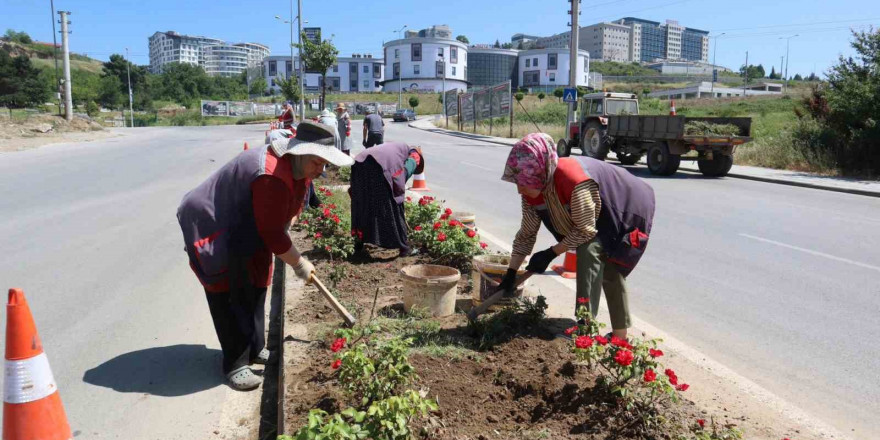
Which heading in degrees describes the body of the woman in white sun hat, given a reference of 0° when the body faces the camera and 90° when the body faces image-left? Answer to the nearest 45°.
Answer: approximately 270°

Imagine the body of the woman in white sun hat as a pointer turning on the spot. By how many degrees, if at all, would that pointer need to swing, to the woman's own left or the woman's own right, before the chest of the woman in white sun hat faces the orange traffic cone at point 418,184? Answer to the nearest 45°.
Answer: approximately 90° to the woman's own left

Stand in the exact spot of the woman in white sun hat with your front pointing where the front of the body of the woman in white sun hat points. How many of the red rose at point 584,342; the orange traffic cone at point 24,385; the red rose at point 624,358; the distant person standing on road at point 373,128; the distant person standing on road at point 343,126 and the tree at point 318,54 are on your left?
3

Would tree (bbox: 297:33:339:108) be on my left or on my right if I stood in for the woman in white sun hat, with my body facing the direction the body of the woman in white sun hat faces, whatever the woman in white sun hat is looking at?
on my left

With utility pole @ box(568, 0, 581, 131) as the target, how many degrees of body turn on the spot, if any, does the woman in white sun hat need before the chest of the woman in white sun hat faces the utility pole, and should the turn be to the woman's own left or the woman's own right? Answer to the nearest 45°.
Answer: approximately 45° to the woman's own left

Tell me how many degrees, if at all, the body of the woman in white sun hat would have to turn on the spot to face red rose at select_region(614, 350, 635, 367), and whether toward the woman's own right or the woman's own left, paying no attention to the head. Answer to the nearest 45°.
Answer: approximately 45° to the woman's own right

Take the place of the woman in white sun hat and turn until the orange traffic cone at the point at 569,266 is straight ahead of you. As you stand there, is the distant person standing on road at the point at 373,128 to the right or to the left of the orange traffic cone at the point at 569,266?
left

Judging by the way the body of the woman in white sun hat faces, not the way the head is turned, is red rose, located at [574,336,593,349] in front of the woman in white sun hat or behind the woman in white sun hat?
in front

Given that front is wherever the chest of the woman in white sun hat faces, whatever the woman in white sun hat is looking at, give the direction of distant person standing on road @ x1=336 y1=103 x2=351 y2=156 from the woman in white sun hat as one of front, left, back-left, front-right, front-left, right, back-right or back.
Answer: left

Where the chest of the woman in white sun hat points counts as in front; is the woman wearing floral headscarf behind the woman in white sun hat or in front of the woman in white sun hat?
in front
